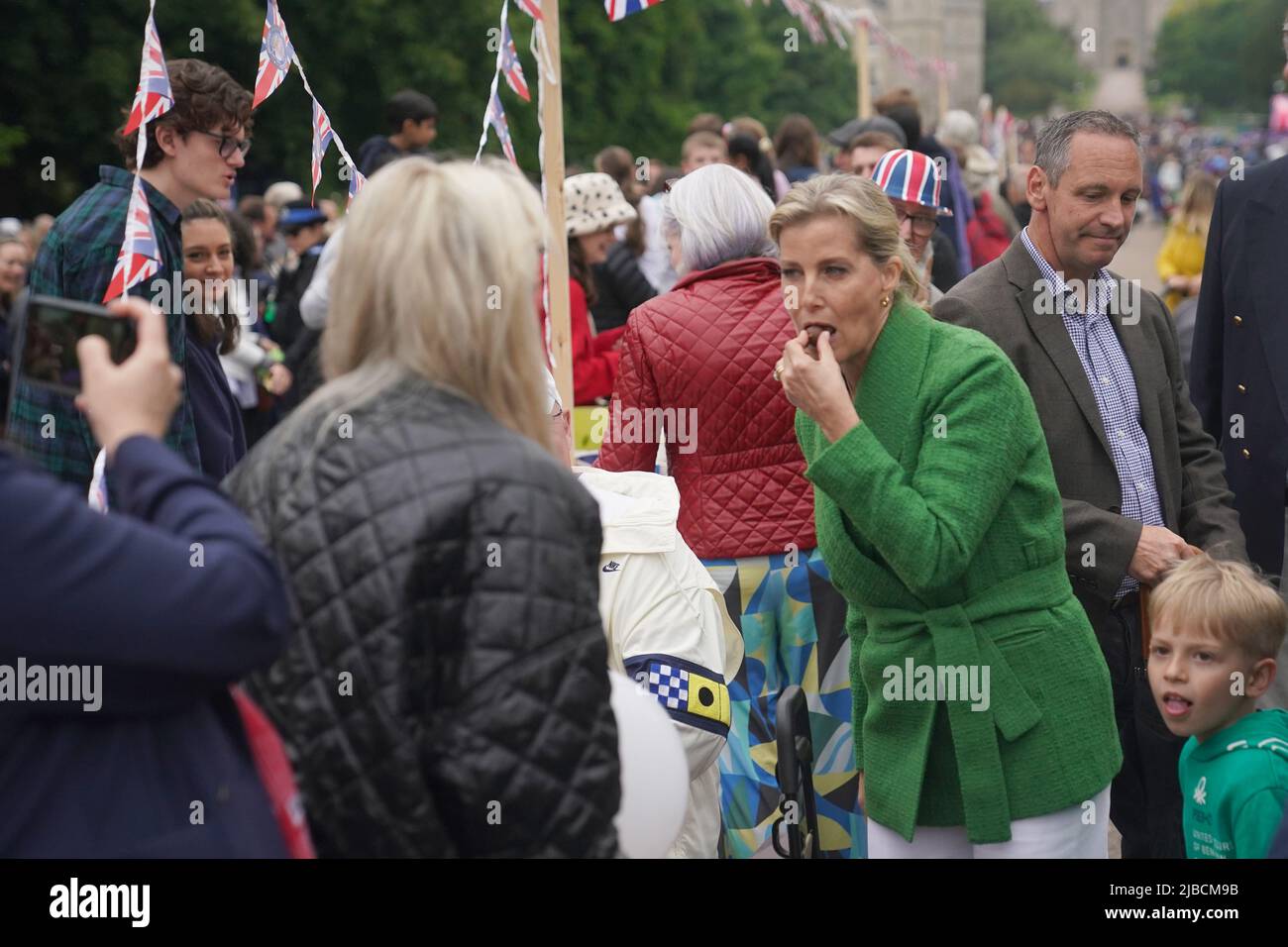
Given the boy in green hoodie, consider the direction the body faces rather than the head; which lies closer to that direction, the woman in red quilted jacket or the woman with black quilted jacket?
the woman with black quilted jacket

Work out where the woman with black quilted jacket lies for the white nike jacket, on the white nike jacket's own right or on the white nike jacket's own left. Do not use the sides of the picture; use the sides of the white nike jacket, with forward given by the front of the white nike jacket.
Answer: on the white nike jacket's own left

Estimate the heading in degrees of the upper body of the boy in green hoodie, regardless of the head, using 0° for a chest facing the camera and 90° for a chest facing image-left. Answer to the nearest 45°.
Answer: approximately 45°

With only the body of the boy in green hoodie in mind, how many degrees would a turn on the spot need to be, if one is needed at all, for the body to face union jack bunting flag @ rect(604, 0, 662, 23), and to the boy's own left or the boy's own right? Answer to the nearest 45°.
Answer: approximately 90° to the boy's own right

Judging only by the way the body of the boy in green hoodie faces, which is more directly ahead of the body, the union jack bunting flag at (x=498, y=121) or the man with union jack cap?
the union jack bunting flag

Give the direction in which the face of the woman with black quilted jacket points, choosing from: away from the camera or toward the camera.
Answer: away from the camera

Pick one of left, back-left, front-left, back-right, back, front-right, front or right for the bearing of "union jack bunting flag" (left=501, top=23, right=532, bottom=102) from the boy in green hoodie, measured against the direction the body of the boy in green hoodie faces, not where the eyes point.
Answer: right

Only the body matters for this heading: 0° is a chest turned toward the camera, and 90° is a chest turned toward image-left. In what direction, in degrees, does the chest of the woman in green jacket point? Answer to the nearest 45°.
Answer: approximately 45°

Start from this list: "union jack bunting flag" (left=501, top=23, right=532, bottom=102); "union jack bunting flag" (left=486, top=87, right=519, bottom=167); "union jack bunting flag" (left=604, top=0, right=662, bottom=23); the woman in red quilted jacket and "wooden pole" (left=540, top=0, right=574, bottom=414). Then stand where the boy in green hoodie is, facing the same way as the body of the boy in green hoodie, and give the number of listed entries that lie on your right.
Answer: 5

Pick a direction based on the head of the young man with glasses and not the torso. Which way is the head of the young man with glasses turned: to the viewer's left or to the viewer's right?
to the viewer's right

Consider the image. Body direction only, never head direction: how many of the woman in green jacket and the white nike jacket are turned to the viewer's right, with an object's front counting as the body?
0
